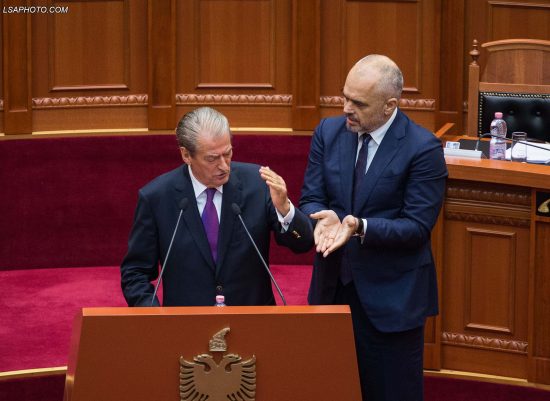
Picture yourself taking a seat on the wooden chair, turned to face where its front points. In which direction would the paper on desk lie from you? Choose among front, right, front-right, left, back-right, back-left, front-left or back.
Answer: front

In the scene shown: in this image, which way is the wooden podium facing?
toward the camera

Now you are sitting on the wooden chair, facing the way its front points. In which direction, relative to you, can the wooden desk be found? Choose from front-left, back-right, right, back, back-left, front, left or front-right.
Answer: front

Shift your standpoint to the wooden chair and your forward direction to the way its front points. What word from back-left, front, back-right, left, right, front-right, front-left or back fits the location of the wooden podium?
front

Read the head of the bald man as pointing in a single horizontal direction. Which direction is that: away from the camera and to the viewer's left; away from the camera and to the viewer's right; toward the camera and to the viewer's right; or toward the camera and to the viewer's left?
toward the camera and to the viewer's left

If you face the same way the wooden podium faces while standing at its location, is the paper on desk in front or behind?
behind

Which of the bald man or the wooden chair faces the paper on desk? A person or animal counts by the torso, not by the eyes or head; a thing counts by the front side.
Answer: the wooden chair

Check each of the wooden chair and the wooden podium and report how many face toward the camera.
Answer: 2

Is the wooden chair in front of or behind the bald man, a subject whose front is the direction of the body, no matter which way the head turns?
behind
